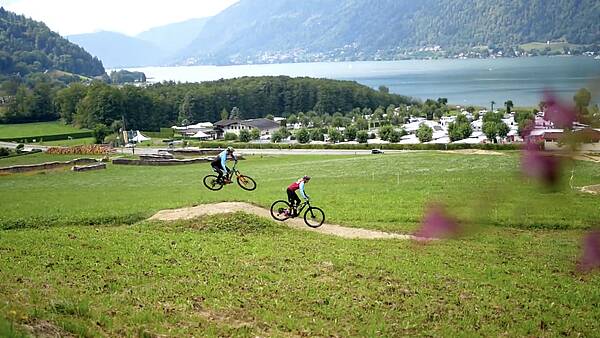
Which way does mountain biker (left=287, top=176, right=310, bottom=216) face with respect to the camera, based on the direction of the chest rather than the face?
to the viewer's right

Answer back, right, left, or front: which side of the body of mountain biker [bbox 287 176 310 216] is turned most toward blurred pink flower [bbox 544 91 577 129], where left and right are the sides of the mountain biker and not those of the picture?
right

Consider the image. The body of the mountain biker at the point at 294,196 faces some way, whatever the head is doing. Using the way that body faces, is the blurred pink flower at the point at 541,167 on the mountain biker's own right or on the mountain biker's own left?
on the mountain biker's own right

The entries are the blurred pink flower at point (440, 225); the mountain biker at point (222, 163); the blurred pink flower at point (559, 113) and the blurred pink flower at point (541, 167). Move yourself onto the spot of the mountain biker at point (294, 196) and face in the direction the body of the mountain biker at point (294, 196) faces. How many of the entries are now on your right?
3

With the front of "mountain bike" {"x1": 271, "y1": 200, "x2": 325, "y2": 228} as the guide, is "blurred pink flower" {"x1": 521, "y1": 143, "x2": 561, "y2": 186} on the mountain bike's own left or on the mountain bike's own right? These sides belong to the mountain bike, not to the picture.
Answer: on the mountain bike's own right

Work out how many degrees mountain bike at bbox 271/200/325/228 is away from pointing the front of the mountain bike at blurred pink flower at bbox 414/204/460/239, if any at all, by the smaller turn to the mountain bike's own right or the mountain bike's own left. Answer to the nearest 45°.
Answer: approximately 90° to the mountain bike's own right

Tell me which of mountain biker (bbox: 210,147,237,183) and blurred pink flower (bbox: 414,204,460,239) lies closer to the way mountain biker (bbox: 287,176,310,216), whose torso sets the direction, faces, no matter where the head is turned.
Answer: the blurred pink flower

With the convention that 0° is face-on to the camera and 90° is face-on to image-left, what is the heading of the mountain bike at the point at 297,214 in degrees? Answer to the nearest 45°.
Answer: approximately 270°
